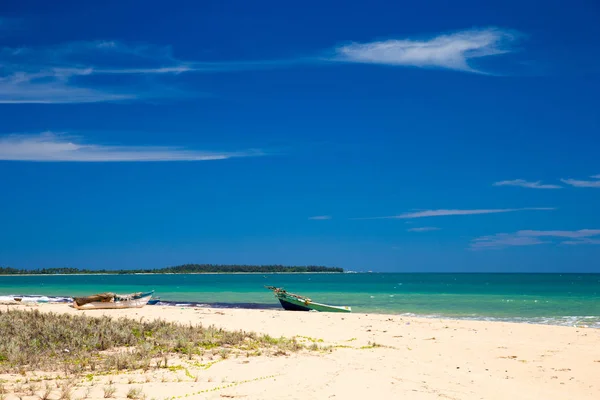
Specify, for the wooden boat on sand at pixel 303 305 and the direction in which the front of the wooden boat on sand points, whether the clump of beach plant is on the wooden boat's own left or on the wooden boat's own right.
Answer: on the wooden boat's own left

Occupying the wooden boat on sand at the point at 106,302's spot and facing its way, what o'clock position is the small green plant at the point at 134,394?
The small green plant is roughly at 3 o'clock from the wooden boat on sand.

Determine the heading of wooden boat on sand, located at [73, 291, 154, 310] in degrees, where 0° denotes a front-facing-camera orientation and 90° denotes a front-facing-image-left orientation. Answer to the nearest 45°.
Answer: approximately 270°

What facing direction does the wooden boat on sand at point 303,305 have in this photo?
to the viewer's left

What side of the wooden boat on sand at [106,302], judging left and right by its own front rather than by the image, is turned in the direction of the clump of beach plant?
right

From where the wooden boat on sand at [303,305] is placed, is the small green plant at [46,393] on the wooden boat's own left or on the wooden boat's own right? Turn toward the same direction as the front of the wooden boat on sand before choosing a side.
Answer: on the wooden boat's own left

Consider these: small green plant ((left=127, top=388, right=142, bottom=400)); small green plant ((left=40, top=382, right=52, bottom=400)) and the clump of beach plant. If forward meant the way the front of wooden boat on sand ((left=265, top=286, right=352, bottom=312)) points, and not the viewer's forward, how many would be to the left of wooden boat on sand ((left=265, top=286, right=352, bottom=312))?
3
